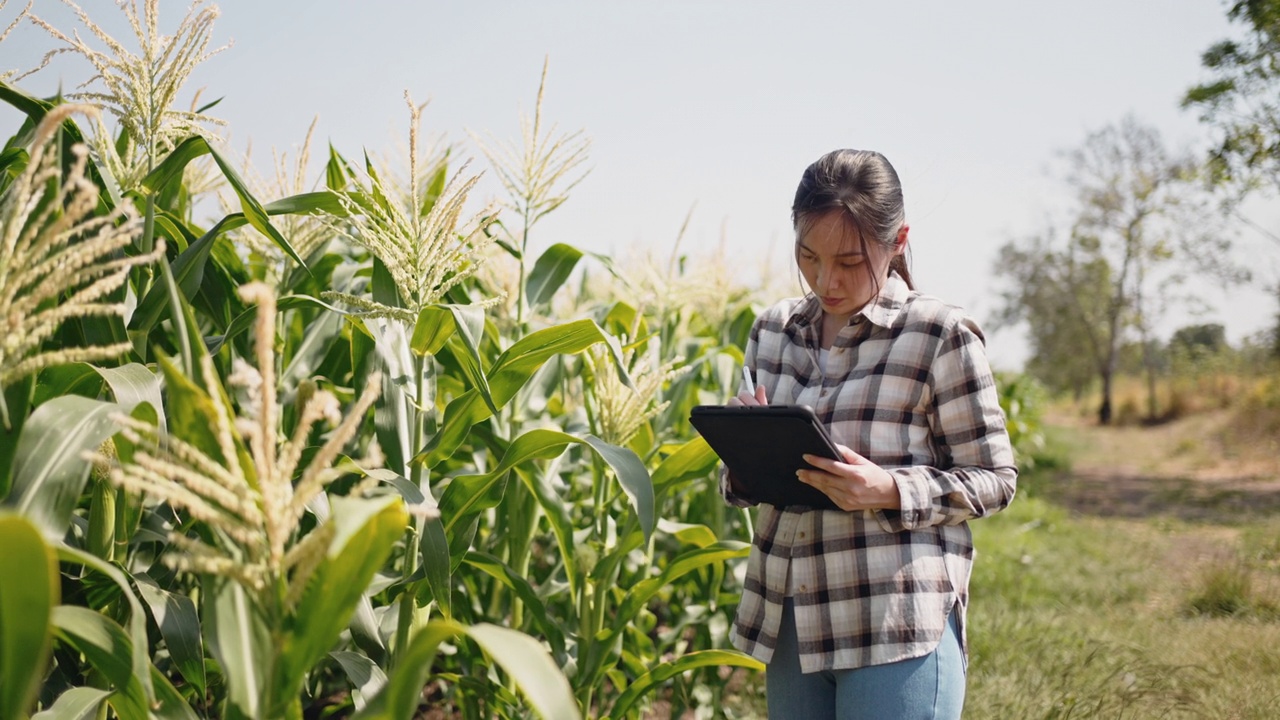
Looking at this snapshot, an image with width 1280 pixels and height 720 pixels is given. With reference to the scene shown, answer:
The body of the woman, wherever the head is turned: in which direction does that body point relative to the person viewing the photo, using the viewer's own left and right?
facing the viewer and to the left of the viewer

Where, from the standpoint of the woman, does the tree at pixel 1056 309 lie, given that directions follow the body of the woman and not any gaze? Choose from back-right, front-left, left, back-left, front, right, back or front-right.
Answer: back-right

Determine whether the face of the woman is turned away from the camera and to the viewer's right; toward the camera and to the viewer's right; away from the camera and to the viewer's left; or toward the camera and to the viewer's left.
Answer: toward the camera and to the viewer's left
